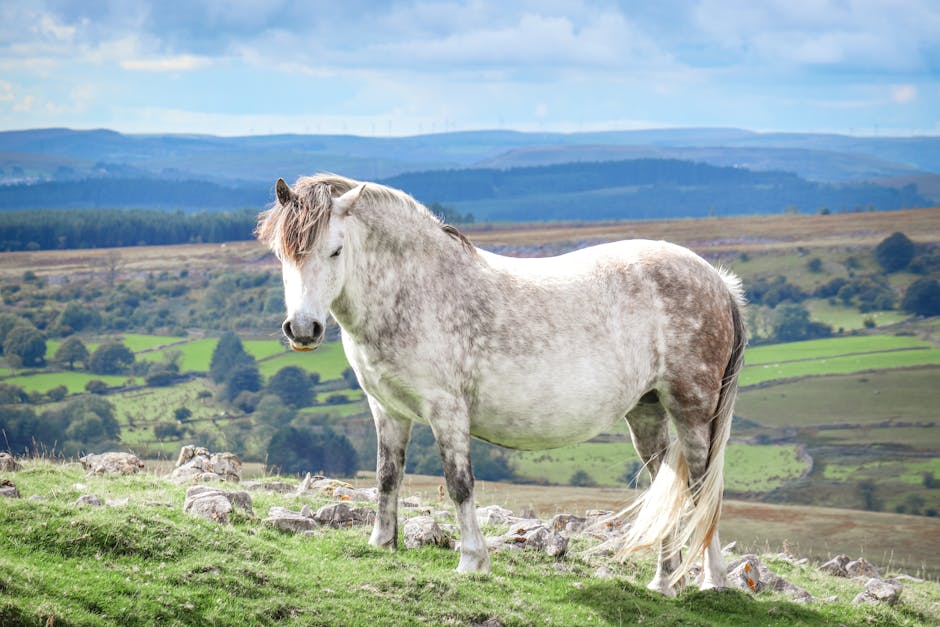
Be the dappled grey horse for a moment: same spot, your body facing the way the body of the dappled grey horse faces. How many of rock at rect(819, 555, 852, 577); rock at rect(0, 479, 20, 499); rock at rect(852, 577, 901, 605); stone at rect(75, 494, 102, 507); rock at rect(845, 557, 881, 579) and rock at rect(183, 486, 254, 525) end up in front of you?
3

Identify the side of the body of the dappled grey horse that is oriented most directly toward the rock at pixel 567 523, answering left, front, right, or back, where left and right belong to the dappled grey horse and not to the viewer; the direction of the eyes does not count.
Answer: right

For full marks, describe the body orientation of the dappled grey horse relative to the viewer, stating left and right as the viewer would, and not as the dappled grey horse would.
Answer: facing to the left of the viewer

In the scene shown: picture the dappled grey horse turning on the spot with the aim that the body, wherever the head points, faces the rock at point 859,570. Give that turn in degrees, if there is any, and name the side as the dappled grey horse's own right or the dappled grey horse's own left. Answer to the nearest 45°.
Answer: approximately 135° to the dappled grey horse's own right

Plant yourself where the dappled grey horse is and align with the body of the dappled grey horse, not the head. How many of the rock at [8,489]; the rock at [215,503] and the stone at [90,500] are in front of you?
3

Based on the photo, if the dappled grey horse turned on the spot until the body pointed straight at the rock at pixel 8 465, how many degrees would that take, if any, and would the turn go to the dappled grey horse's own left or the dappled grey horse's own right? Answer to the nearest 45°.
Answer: approximately 45° to the dappled grey horse's own right

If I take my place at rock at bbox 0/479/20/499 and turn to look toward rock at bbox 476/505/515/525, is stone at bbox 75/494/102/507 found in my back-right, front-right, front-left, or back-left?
front-right

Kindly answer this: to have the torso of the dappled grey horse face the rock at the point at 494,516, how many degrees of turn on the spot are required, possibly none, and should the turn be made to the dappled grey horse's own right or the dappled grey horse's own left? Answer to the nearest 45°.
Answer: approximately 90° to the dappled grey horse's own right

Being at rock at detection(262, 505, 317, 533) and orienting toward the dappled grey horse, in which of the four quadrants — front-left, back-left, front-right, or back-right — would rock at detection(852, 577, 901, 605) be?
front-left

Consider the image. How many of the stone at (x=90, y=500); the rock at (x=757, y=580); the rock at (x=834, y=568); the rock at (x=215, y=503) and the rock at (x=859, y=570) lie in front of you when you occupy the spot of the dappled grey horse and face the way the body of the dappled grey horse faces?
2

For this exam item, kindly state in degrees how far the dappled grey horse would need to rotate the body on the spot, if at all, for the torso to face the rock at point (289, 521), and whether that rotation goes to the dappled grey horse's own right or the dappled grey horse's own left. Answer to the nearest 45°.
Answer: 0° — it already faces it

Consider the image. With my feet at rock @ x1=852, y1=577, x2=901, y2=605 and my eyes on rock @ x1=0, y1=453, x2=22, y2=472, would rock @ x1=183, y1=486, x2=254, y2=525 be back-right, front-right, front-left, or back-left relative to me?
front-left

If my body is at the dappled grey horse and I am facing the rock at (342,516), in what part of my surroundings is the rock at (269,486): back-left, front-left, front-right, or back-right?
front-right

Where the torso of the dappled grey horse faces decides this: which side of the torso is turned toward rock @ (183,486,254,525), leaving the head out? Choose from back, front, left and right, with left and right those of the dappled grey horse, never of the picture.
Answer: front

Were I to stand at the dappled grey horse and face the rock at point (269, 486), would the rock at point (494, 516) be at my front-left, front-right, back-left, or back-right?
front-right

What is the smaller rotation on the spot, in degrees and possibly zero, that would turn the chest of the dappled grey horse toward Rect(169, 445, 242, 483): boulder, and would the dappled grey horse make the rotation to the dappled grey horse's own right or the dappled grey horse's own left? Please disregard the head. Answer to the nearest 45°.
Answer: approximately 45° to the dappled grey horse's own right

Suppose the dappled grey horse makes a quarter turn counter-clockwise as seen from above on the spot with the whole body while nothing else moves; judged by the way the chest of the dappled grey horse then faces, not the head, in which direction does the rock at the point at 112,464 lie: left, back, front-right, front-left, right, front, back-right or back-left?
back-right

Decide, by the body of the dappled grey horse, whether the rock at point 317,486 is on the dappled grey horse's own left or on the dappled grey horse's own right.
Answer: on the dappled grey horse's own right
